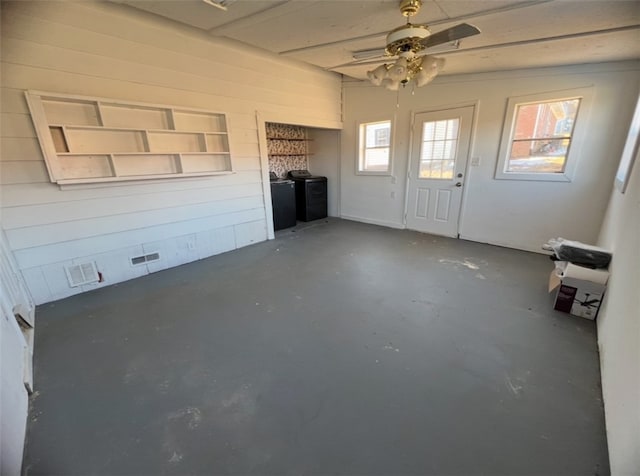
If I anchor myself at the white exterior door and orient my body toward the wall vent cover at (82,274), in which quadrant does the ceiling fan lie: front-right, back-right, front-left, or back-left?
front-left

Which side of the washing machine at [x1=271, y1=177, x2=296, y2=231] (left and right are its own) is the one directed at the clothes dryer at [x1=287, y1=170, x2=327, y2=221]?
left

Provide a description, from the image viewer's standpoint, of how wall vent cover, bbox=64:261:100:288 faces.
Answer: facing the viewer

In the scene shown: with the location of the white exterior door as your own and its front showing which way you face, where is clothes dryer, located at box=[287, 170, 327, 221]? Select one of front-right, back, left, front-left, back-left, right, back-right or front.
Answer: right

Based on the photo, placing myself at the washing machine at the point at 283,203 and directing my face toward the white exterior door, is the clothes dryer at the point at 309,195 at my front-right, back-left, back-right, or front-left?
front-left

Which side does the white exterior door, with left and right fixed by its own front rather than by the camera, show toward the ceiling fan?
front

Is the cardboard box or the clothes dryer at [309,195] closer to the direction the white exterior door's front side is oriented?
the cardboard box

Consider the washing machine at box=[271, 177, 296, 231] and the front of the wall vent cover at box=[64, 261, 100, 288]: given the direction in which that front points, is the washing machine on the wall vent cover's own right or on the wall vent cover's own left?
on the wall vent cover's own left

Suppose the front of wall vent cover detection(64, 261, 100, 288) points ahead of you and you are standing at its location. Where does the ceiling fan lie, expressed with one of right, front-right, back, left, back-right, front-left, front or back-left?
front-left

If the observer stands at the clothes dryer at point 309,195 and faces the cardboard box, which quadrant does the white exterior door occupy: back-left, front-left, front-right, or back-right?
front-left

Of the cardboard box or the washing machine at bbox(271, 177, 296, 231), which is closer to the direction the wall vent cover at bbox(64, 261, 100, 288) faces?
the cardboard box
